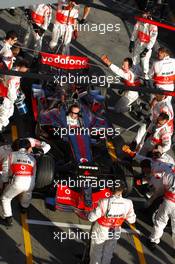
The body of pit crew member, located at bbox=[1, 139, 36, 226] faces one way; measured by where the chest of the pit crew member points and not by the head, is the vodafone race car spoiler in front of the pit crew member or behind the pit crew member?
in front

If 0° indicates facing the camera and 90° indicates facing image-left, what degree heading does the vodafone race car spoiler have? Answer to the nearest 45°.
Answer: approximately 0°

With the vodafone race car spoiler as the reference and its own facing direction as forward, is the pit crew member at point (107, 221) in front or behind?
in front

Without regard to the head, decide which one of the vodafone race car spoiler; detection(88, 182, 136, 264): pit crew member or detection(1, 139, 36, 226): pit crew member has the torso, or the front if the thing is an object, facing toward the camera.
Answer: the vodafone race car spoiler

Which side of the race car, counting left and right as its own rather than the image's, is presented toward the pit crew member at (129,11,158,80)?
back

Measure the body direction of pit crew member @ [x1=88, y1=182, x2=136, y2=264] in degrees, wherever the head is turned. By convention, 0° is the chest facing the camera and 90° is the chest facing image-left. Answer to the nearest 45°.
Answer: approximately 180°

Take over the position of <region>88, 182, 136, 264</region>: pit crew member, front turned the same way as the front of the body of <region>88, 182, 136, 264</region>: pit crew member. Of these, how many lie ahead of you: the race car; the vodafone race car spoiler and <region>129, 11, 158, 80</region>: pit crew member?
3

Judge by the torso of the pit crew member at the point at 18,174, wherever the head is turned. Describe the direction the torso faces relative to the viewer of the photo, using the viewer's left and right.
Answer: facing away from the viewer and to the right of the viewer

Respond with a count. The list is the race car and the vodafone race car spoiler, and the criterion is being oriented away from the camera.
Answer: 0

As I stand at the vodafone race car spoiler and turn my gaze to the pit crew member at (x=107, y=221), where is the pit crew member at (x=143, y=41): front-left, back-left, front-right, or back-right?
back-left

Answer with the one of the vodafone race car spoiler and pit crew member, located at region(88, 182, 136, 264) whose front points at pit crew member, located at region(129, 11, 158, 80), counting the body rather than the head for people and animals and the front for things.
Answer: pit crew member, located at region(88, 182, 136, 264)

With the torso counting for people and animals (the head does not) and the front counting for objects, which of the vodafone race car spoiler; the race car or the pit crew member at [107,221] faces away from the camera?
the pit crew member
